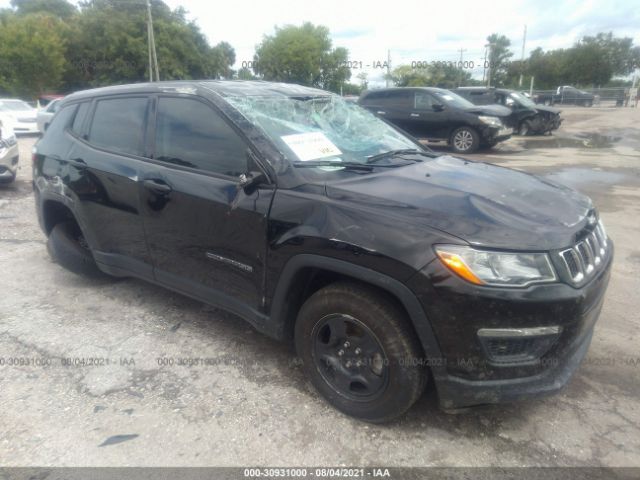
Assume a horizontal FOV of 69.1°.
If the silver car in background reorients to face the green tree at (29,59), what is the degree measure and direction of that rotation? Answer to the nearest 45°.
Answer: approximately 135° to its left

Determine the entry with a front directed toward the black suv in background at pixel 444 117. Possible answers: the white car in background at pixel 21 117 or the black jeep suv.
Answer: the white car in background

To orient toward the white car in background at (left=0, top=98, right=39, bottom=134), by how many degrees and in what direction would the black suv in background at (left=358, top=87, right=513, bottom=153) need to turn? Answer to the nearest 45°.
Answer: approximately 135° to its right

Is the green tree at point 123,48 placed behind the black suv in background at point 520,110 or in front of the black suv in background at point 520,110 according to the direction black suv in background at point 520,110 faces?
behind

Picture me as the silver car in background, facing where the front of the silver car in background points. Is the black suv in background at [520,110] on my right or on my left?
on my left

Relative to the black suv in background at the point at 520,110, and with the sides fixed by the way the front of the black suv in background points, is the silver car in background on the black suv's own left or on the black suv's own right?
on the black suv's own right

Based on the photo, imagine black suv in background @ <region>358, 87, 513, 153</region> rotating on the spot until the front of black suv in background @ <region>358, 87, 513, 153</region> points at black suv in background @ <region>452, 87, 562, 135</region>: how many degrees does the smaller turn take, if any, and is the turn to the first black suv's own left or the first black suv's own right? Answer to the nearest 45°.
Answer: approximately 90° to the first black suv's own left

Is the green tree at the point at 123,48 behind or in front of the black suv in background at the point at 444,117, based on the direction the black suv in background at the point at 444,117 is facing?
behind

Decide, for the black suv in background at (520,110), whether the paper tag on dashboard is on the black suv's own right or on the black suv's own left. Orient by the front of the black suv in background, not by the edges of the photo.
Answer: on the black suv's own right

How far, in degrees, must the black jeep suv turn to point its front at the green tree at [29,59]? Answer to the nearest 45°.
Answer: approximately 180°
